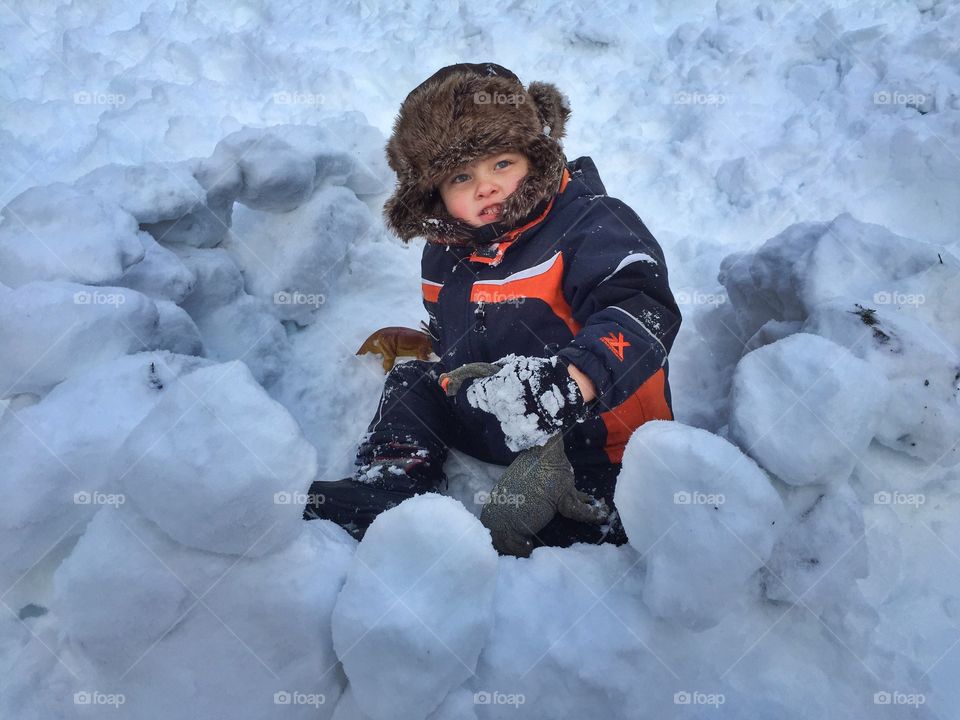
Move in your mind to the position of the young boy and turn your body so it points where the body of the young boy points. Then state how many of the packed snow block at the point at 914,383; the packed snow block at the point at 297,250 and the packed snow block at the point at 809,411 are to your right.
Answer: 1

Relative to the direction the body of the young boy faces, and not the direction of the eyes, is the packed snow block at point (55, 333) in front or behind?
in front

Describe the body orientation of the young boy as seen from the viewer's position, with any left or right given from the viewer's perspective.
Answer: facing the viewer and to the left of the viewer

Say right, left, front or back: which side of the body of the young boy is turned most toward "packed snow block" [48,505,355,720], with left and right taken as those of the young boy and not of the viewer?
front

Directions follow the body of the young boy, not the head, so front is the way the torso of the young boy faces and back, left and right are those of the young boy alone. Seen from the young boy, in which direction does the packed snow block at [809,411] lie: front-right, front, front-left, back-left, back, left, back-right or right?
left

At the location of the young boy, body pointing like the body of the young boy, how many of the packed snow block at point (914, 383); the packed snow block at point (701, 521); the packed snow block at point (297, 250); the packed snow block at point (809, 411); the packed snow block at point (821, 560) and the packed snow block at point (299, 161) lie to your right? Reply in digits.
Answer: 2

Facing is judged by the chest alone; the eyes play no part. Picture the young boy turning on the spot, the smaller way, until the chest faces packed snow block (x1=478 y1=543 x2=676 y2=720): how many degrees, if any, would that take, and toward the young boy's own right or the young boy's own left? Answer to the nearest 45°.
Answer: approximately 45° to the young boy's own left

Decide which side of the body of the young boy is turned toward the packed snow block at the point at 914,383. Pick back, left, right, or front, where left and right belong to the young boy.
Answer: left

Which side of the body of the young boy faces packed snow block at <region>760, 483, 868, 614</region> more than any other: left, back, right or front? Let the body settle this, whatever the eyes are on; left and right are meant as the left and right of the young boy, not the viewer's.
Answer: left
